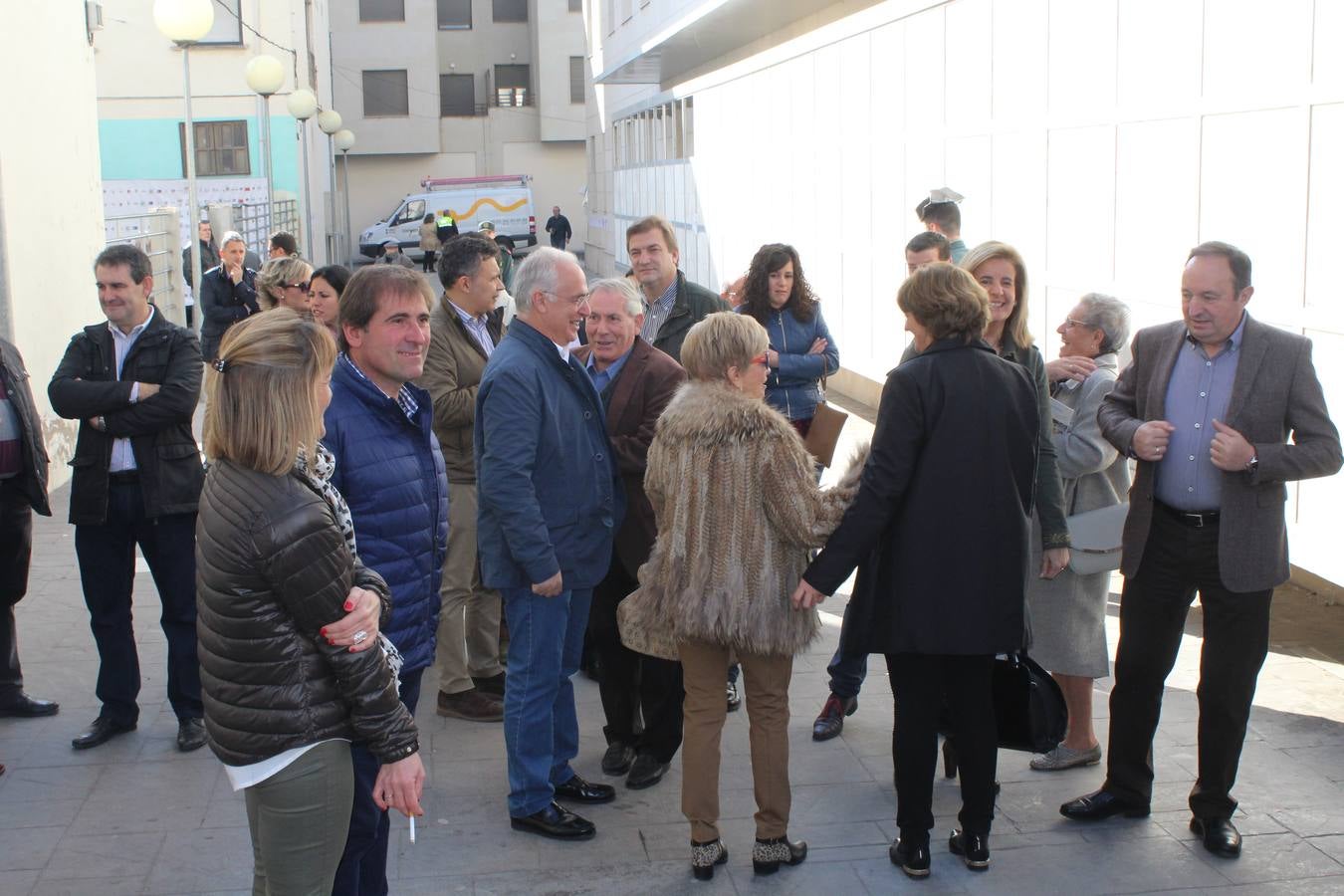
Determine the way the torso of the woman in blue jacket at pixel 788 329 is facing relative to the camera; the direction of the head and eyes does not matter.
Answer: toward the camera

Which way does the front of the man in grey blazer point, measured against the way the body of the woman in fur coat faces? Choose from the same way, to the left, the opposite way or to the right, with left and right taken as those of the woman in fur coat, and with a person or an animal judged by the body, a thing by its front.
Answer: the opposite way

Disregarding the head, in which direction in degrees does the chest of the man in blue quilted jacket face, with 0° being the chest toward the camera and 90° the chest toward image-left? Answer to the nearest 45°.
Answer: approximately 315°

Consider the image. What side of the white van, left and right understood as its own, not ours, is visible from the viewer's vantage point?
left

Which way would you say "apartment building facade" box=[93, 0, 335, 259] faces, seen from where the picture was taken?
facing the viewer

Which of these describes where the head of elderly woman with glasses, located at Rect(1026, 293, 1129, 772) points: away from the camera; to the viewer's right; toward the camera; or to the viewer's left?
to the viewer's left

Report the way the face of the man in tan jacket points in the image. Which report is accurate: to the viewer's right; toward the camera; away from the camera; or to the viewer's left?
to the viewer's right

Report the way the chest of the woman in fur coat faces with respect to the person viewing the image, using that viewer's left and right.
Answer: facing away from the viewer and to the right of the viewer

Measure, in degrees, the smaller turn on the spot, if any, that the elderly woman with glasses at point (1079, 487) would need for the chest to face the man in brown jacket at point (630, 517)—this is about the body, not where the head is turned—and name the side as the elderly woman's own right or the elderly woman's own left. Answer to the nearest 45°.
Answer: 0° — they already face them

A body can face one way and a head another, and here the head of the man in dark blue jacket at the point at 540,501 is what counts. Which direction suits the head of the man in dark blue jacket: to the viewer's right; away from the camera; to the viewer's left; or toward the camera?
to the viewer's right

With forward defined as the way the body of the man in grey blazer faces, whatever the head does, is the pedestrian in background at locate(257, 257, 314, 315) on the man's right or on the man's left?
on the man's right

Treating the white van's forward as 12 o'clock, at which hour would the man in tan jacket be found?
The man in tan jacket is roughly at 9 o'clock from the white van.

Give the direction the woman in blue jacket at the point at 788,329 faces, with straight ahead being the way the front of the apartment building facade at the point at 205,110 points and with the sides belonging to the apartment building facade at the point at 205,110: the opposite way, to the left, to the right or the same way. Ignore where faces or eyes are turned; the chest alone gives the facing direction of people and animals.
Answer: the same way

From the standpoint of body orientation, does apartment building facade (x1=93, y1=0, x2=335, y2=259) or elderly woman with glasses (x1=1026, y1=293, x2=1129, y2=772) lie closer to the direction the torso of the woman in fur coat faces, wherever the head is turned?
the elderly woman with glasses

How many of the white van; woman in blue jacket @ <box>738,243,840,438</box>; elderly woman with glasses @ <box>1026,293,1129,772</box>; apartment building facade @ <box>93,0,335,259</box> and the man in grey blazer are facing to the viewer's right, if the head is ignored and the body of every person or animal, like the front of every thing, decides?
0

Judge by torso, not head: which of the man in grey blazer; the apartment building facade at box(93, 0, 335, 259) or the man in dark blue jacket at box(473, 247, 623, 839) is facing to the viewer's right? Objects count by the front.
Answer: the man in dark blue jacket
